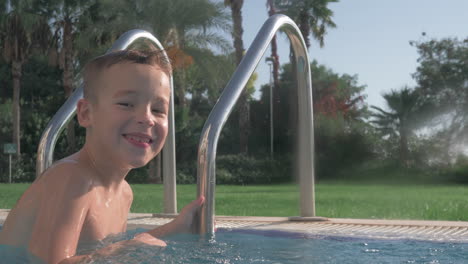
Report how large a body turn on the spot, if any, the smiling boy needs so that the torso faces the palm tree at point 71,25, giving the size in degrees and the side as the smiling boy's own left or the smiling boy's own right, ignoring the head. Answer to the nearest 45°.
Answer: approximately 135° to the smiling boy's own left

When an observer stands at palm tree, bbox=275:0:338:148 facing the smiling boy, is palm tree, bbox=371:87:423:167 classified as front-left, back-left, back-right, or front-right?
back-left

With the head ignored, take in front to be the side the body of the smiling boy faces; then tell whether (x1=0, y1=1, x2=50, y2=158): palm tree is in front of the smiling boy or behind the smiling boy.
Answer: behind

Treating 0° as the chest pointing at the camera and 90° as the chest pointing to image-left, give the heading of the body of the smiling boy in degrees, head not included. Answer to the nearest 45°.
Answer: approximately 315°

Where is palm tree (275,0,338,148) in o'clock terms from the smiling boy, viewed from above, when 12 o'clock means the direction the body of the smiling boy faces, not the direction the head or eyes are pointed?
The palm tree is roughly at 8 o'clock from the smiling boy.

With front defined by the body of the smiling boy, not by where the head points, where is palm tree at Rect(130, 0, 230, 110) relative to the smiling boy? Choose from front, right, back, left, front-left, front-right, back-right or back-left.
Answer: back-left
